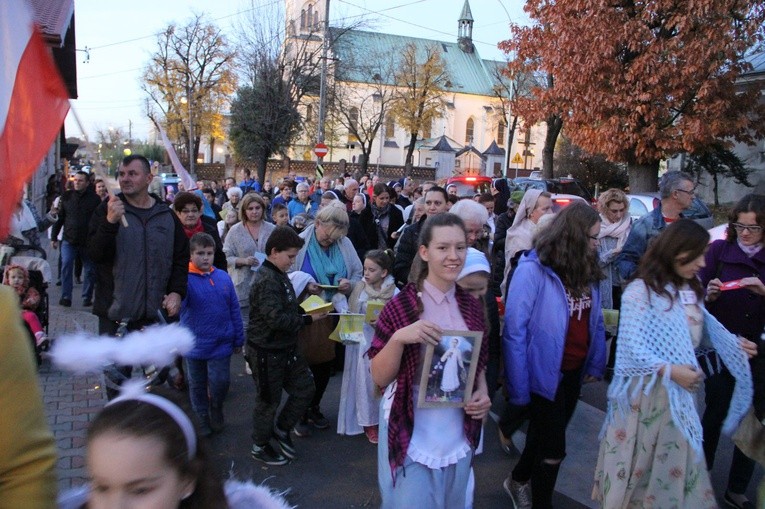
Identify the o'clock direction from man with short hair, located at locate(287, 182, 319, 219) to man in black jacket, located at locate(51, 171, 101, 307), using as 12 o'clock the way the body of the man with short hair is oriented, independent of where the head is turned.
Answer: The man in black jacket is roughly at 2 o'clock from the man with short hair.

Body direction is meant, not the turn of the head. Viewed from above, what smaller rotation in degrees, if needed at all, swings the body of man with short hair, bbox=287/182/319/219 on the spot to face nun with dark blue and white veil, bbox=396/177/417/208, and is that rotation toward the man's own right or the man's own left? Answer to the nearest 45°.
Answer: approximately 135° to the man's own left

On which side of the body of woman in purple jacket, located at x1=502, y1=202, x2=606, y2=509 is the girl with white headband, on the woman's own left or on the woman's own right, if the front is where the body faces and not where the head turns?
on the woman's own right

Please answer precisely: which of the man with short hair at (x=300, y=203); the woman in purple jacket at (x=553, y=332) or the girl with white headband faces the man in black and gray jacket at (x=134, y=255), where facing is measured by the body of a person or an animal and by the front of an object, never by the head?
the man with short hair

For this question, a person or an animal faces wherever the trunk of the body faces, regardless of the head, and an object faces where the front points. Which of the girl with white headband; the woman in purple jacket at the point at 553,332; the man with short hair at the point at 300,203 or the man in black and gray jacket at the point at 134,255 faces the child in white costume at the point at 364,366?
the man with short hair

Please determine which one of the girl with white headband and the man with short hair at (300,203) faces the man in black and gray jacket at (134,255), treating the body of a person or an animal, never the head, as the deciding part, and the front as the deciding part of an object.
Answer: the man with short hair

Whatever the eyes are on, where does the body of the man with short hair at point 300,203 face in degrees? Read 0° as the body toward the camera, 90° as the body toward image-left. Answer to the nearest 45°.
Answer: approximately 0°

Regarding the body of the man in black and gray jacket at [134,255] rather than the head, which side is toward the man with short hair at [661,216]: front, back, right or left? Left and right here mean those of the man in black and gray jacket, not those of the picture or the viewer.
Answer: left

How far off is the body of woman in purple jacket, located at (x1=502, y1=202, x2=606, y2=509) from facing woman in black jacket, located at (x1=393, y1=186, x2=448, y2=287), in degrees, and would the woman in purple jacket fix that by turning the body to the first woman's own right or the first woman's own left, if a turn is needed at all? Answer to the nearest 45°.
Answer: approximately 180°

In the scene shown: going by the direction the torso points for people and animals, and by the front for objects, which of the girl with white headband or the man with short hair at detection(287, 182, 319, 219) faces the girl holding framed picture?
the man with short hair

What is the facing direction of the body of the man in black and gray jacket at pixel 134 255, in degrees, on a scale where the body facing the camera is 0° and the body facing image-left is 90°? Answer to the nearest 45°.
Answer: approximately 0°
